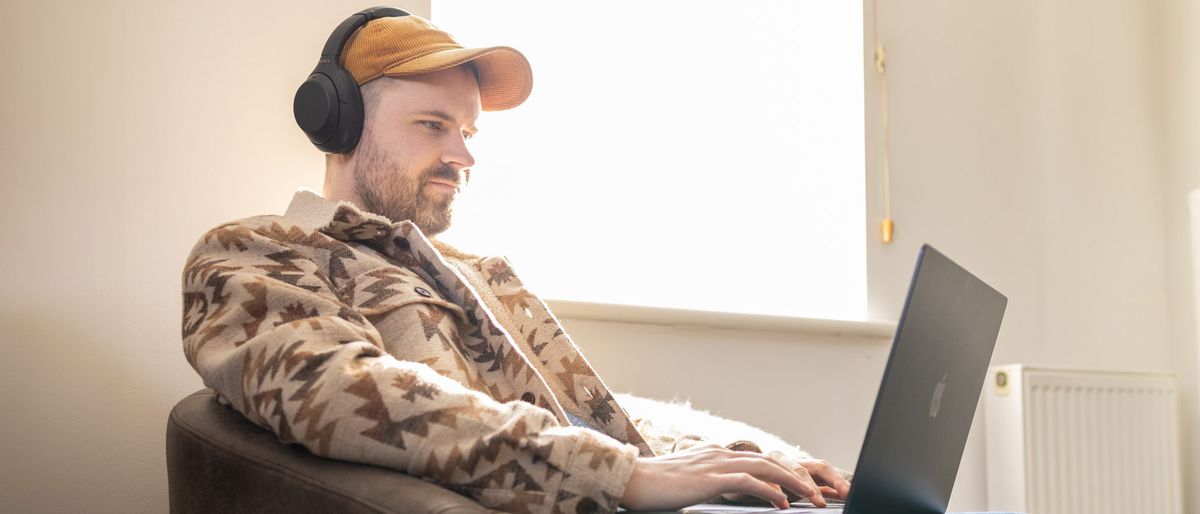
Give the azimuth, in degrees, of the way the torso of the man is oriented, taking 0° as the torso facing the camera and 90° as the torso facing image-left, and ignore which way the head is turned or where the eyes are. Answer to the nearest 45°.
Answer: approximately 315°

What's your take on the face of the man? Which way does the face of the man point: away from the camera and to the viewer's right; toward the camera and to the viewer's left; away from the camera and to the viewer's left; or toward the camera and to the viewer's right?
toward the camera and to the viewer's right

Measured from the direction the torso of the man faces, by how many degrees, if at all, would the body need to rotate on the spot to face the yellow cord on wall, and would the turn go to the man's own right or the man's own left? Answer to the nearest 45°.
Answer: approximately 90° to the man's own left

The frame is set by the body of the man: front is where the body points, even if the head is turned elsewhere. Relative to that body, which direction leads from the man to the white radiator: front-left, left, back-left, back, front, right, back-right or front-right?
left
